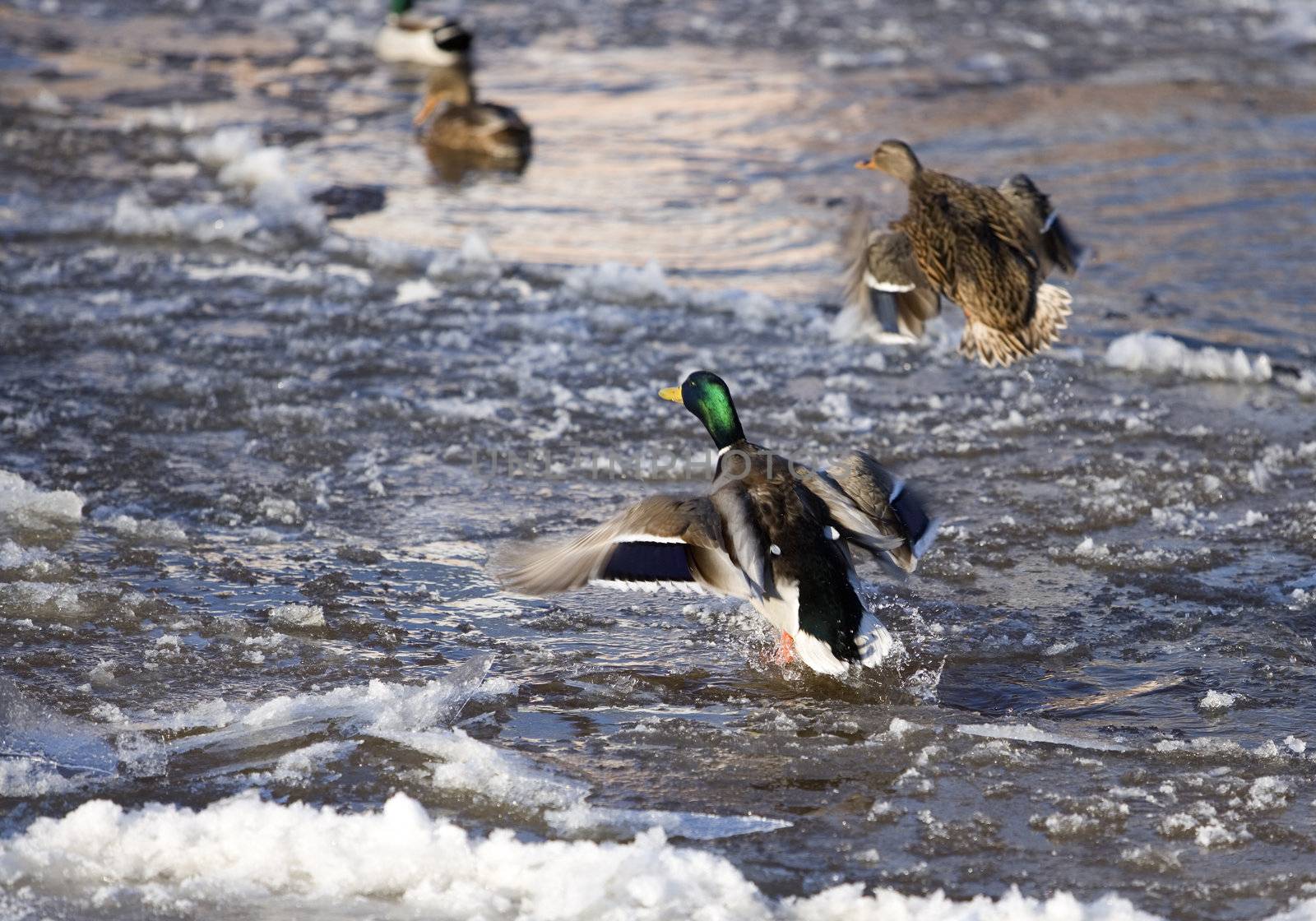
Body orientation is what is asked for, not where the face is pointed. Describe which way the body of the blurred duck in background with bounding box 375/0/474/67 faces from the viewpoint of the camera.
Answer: to the viewer's left

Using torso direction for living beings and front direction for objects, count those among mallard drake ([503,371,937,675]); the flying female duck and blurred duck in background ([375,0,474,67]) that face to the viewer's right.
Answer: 0

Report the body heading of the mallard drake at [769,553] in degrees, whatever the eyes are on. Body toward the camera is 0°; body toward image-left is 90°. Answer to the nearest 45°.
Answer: approximately 135°

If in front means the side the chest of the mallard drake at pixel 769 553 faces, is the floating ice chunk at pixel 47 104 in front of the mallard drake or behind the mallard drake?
in front

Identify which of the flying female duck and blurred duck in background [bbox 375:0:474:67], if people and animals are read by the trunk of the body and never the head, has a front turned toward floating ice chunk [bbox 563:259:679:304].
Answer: the flying female duck

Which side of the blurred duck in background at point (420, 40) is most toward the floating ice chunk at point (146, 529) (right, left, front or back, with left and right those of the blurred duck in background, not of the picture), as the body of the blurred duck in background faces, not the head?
left

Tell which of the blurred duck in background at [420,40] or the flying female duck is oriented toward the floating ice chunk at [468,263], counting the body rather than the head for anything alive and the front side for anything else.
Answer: the flying female duck

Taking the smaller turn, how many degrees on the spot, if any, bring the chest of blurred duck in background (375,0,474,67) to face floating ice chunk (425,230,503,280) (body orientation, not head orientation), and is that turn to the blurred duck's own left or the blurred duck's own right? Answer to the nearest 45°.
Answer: approximately 90° to the blurred duck's own left

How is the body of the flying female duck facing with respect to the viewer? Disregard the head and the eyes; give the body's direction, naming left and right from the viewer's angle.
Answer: facing away from the viewer and to the left of the viewer

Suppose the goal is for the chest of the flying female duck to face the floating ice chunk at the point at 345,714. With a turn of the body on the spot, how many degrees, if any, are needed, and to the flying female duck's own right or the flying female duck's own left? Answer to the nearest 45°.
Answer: approximately 90° to the flying female duck's own left

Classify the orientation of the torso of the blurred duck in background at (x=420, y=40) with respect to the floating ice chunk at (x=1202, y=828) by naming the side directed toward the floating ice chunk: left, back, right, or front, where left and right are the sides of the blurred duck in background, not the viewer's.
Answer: left

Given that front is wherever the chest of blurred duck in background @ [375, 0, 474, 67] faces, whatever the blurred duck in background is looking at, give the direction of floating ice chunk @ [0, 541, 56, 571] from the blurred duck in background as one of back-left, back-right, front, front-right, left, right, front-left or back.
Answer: left

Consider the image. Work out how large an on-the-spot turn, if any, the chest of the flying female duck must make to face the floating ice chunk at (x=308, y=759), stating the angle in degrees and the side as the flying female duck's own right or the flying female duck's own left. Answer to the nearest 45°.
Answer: approximately 90° to the flying female duck's own left

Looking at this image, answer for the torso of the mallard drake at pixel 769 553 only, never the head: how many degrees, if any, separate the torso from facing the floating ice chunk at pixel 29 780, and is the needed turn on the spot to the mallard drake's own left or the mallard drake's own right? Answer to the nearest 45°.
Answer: approximately 90° to the mallard drake's own left

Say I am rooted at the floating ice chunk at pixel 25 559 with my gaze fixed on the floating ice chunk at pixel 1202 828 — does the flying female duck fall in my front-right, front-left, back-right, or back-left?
front-left

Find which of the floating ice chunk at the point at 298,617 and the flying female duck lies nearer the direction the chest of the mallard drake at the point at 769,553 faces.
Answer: the floating ice chunk
